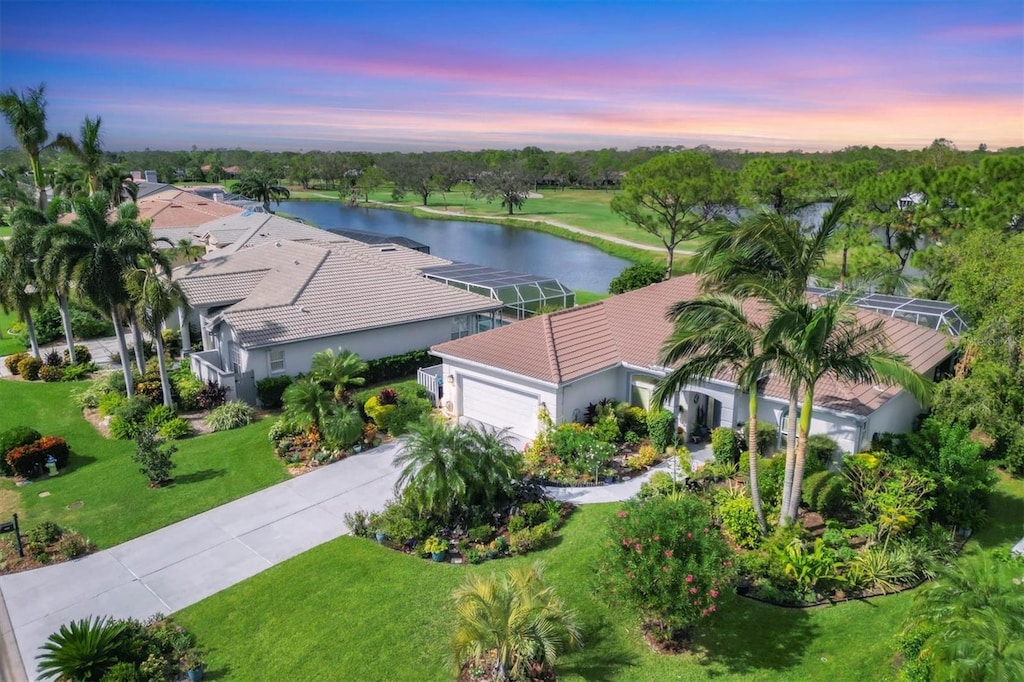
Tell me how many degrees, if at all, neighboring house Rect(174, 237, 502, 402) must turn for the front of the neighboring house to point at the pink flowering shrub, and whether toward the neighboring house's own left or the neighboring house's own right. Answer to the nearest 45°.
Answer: approximately 45° to the neighboring house's own left

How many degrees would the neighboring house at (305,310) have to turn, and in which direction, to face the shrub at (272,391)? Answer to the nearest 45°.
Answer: approximately 45° to its left

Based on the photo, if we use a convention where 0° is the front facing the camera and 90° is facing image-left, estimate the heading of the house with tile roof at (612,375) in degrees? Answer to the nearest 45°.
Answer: approximately 45°

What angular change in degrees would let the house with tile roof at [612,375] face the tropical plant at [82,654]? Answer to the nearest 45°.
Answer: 0° — it already faces it

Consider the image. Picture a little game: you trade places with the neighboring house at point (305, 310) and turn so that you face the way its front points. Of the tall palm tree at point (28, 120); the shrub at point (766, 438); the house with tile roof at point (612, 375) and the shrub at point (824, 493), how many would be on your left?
3

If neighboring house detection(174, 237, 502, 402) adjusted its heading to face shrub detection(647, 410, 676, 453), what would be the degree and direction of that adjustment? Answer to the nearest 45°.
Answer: approximately 90° to its left

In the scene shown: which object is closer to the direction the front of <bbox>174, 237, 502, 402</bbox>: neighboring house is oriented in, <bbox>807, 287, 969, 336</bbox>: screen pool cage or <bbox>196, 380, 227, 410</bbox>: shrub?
the shrub

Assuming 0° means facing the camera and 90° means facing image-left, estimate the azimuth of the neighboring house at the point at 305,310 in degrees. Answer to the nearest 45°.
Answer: approximately 45°
